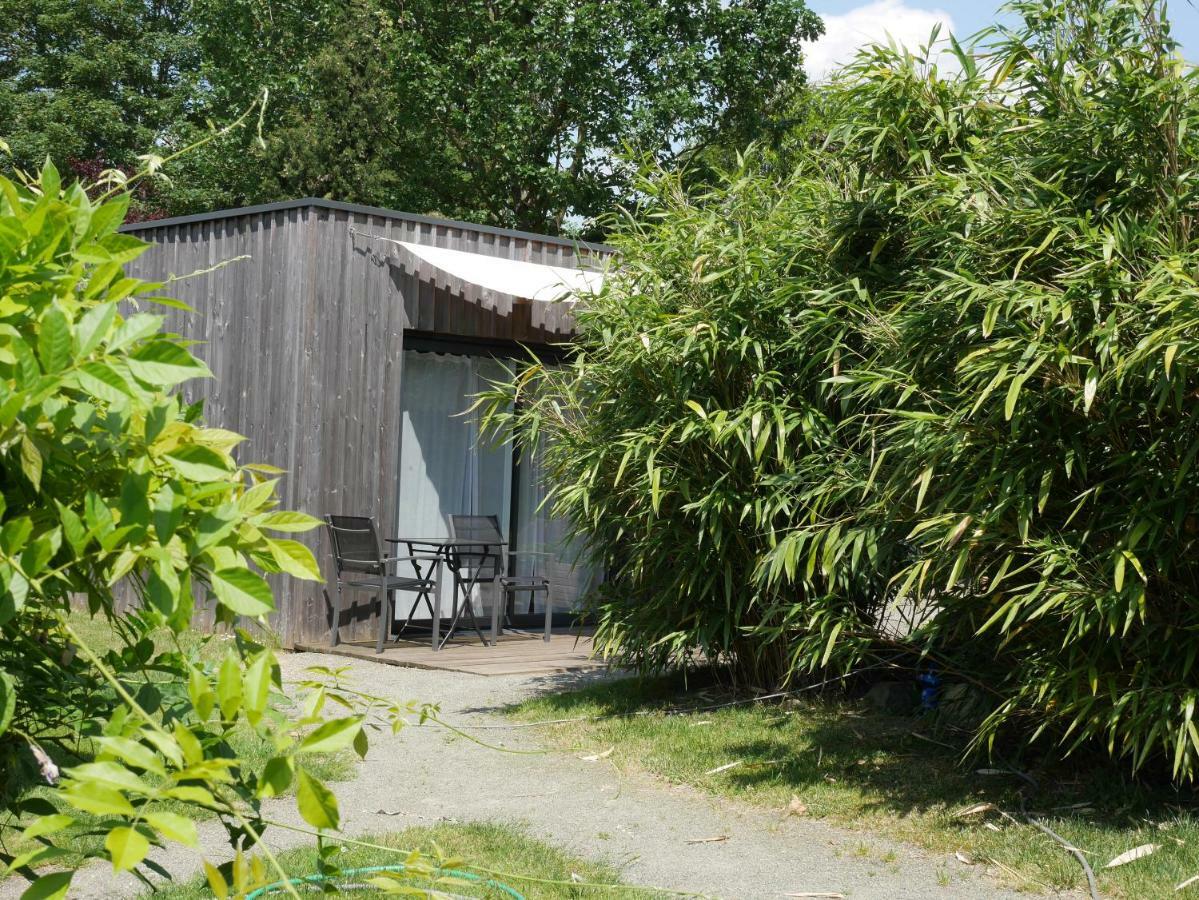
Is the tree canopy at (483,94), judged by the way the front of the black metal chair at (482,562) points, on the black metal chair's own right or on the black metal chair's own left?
on the black metal chair's own left

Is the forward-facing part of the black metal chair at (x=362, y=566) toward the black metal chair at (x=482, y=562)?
yes

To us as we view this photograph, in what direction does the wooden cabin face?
facing the viewer and to the right of the viewer

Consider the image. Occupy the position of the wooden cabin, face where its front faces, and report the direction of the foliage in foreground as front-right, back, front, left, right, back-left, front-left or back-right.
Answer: front-right

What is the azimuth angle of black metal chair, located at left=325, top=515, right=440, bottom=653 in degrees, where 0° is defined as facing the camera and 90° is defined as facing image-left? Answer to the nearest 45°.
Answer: approximately 225°

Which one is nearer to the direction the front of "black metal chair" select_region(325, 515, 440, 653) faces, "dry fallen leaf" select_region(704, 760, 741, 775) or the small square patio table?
the small square patio table

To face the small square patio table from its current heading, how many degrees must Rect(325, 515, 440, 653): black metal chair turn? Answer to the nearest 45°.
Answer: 0° — it already faces it

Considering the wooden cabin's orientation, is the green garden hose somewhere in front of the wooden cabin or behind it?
in front

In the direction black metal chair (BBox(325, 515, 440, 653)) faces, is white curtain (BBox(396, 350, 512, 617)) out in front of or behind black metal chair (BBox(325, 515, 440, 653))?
in front
